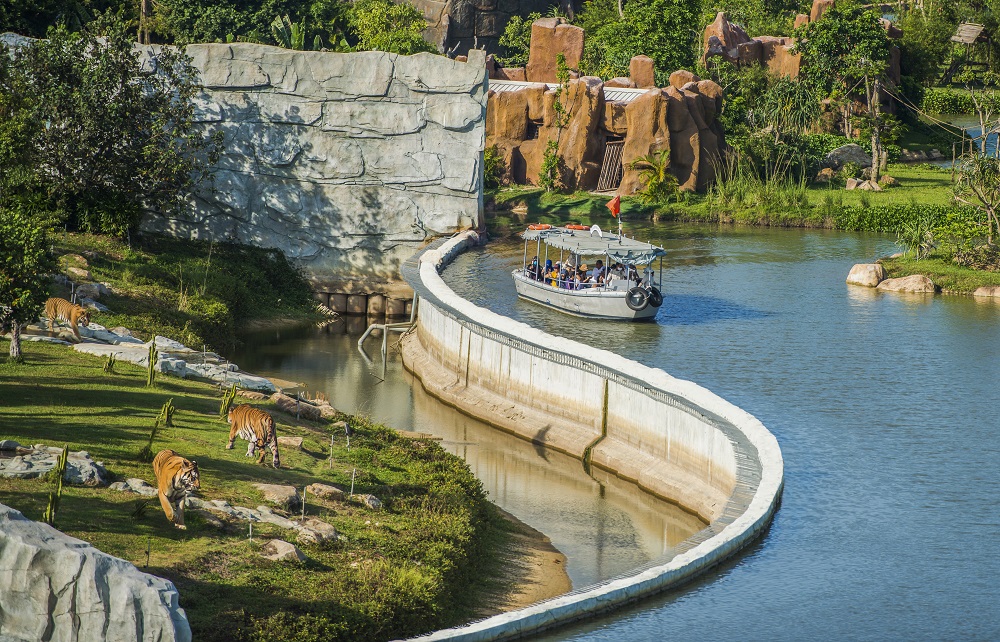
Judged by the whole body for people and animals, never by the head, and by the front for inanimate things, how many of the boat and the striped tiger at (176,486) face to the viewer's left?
0

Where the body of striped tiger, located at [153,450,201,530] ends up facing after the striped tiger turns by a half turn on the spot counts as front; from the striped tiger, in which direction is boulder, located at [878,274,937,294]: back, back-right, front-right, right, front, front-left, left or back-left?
right

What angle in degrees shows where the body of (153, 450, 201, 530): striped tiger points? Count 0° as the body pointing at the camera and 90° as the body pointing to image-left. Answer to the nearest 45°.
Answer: approximately 315°

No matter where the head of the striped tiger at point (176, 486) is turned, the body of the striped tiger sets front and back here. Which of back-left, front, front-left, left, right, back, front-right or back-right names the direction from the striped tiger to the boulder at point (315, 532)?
front-left

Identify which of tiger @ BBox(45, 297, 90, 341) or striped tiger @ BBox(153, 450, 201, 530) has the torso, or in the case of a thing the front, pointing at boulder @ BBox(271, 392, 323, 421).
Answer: the tiger

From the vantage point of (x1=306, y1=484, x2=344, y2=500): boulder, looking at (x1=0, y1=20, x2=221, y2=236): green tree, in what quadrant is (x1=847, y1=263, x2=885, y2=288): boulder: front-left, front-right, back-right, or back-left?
front-right

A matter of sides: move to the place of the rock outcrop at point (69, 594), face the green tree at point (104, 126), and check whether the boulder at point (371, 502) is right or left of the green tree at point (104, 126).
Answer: right

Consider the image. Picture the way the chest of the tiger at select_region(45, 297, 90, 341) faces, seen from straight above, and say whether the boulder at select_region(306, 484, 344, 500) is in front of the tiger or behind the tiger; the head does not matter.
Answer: in front

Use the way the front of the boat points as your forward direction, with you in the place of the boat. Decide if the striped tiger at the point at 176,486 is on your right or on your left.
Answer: on your right

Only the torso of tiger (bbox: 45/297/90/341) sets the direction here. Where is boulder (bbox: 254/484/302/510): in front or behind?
in front

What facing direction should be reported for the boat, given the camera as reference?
facing the viewer and to the right of the viewer

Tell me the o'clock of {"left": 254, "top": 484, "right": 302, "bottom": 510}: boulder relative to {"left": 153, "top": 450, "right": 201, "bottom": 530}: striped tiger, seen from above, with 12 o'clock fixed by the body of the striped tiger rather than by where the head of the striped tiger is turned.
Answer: The boulder is roughly at 9 o'clock from the striped tiger.

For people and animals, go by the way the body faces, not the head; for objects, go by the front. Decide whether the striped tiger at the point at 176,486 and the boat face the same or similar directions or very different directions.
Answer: same or similar directions

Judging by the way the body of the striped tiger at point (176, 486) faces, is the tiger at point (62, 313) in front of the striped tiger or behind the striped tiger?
behind

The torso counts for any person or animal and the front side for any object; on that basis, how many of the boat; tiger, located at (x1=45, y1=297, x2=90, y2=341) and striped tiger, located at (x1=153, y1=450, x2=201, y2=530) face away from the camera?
0

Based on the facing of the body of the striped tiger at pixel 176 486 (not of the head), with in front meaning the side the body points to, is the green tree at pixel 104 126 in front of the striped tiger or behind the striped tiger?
behind

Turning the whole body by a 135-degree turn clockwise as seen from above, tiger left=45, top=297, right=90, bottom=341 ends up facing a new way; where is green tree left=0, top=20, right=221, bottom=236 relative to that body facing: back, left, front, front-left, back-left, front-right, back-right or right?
right
